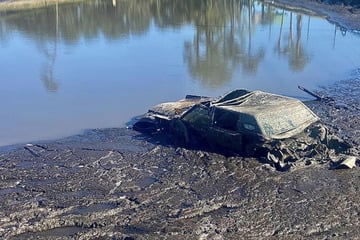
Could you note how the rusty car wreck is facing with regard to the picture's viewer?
facing away from the viewer and to the left of the viewer
